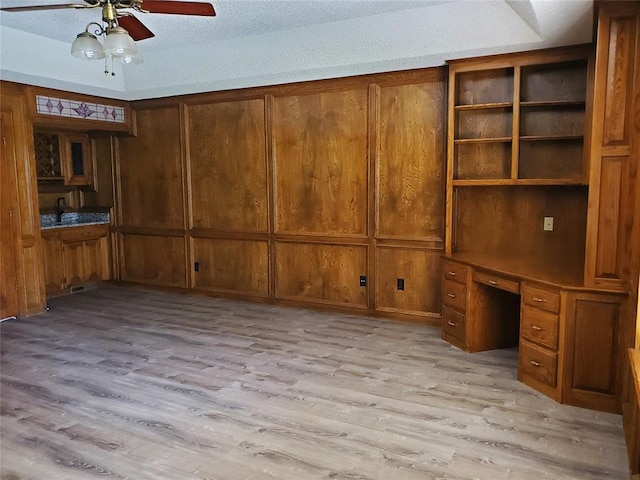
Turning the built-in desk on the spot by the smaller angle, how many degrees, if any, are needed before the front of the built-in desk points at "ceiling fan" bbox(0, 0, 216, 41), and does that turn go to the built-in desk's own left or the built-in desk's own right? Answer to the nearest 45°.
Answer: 0° — it already faces it

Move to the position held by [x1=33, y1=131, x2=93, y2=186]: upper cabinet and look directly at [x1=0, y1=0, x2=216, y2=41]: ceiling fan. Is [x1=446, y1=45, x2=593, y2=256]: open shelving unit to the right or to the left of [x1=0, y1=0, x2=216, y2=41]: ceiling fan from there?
left

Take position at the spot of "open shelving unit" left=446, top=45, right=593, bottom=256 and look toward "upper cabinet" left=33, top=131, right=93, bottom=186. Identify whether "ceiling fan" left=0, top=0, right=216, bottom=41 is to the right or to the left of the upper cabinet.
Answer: left

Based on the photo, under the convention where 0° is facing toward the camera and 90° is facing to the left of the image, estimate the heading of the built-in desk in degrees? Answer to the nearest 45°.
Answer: approximately 45°

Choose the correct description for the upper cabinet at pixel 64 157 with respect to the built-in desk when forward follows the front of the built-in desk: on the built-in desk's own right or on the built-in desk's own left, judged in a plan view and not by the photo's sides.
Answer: on the built-in desk's own right
